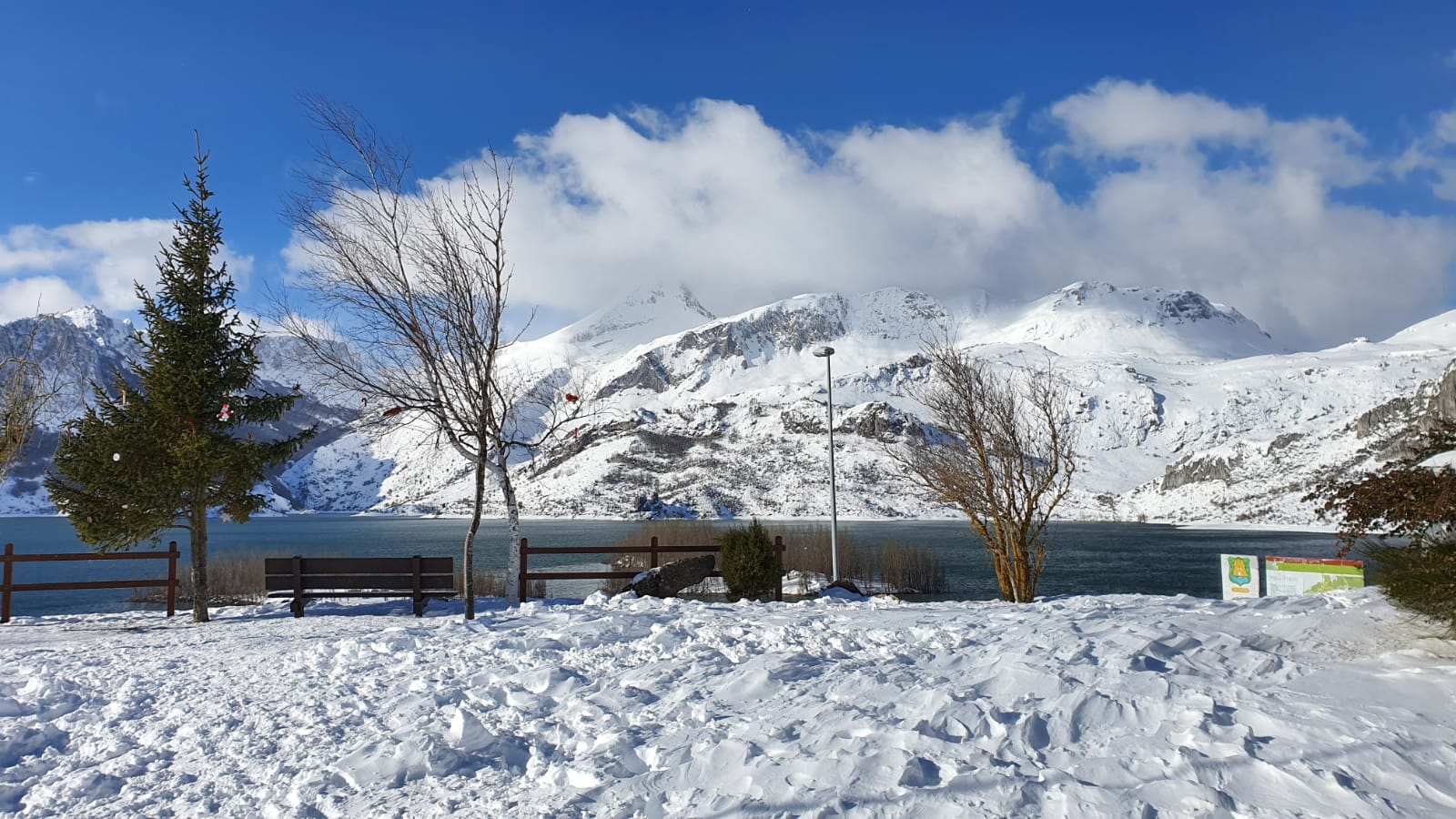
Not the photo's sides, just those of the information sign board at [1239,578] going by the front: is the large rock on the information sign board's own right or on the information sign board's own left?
on the information sign board's own right

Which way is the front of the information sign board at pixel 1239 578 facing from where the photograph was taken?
facing the viewer

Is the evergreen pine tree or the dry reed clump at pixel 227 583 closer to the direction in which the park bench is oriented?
the dry reed clump

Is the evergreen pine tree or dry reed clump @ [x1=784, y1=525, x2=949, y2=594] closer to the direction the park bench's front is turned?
the dry reed clump

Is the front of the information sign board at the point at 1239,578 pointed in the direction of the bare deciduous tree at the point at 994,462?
no

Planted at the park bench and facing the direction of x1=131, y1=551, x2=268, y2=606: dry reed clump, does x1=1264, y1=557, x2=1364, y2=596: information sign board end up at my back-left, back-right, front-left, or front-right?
back-right

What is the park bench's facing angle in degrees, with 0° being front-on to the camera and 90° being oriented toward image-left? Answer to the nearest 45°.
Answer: approximately 180°

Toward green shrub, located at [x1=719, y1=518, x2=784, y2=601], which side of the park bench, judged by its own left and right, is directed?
right

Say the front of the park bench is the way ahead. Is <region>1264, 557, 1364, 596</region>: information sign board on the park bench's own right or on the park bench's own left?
on the park bench's own right

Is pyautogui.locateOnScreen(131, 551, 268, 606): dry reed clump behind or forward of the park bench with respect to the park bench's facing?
forward

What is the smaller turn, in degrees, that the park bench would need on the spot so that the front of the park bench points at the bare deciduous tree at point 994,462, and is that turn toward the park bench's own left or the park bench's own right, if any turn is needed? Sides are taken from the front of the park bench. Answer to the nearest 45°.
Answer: approximately 90° to the park bench's own right

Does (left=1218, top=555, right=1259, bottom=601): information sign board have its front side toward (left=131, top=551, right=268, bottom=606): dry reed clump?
no

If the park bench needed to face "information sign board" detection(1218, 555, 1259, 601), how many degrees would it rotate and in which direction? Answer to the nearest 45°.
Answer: approximately 90° to its right

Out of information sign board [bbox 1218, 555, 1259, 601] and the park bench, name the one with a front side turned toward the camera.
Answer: the information sign board
